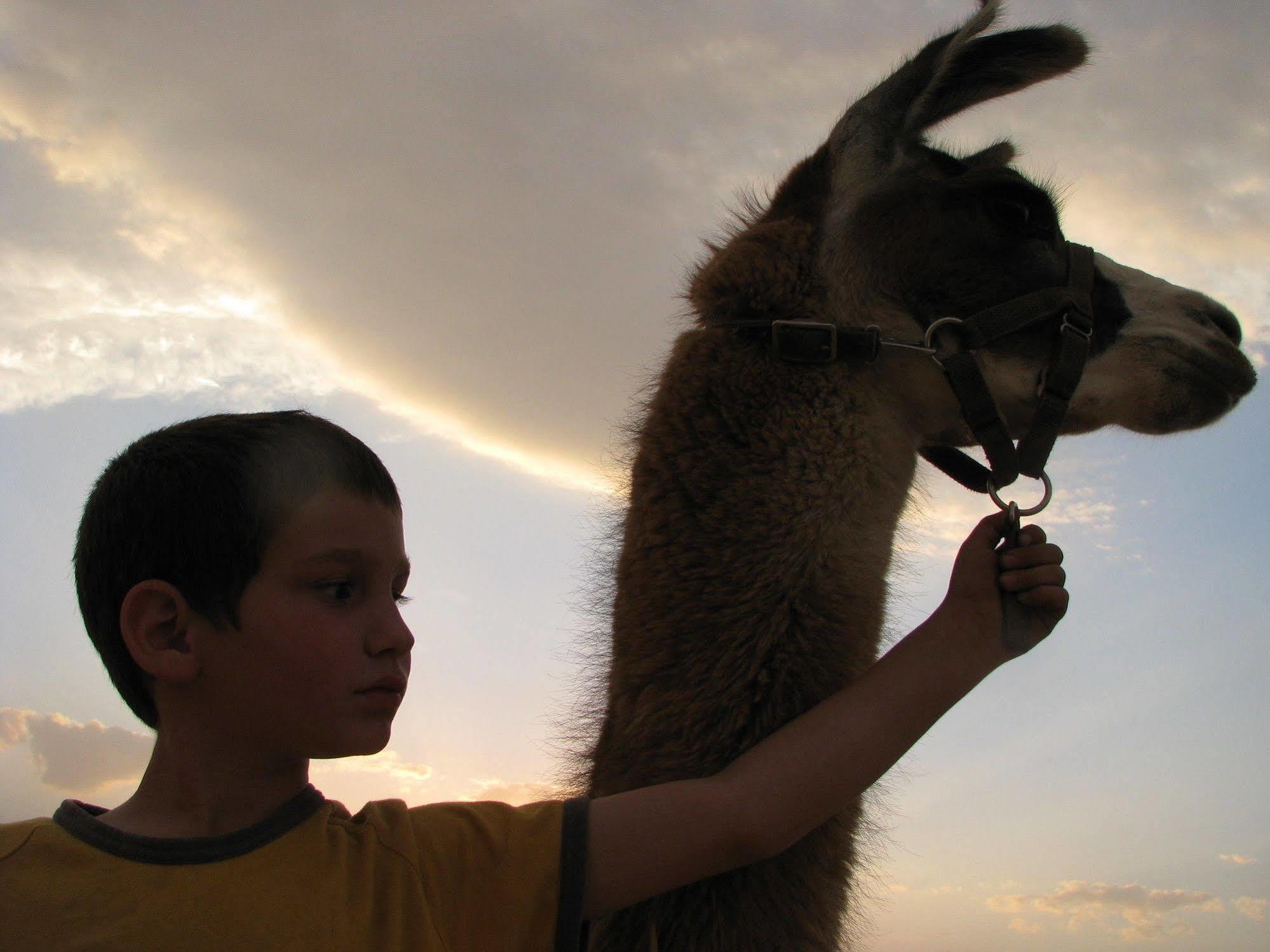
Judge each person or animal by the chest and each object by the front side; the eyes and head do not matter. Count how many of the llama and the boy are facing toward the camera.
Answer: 1

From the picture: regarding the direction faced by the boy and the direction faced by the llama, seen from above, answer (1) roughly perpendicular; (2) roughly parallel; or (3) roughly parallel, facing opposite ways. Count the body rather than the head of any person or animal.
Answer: roughly perpendicular

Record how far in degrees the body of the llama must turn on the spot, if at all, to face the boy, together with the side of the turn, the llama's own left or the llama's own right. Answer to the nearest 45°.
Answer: approximately 135° to the llama's own right

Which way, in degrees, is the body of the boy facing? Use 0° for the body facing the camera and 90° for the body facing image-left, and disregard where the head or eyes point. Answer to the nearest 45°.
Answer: approximately 0°

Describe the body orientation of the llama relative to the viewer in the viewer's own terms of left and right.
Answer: facing to the right of the viewer

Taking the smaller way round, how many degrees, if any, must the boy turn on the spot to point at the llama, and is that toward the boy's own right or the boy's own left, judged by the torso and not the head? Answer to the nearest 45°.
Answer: approximately 135° to the boy's own left

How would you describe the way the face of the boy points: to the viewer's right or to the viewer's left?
to the viewer's right

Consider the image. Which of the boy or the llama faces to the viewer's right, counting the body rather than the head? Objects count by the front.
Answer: the llama
